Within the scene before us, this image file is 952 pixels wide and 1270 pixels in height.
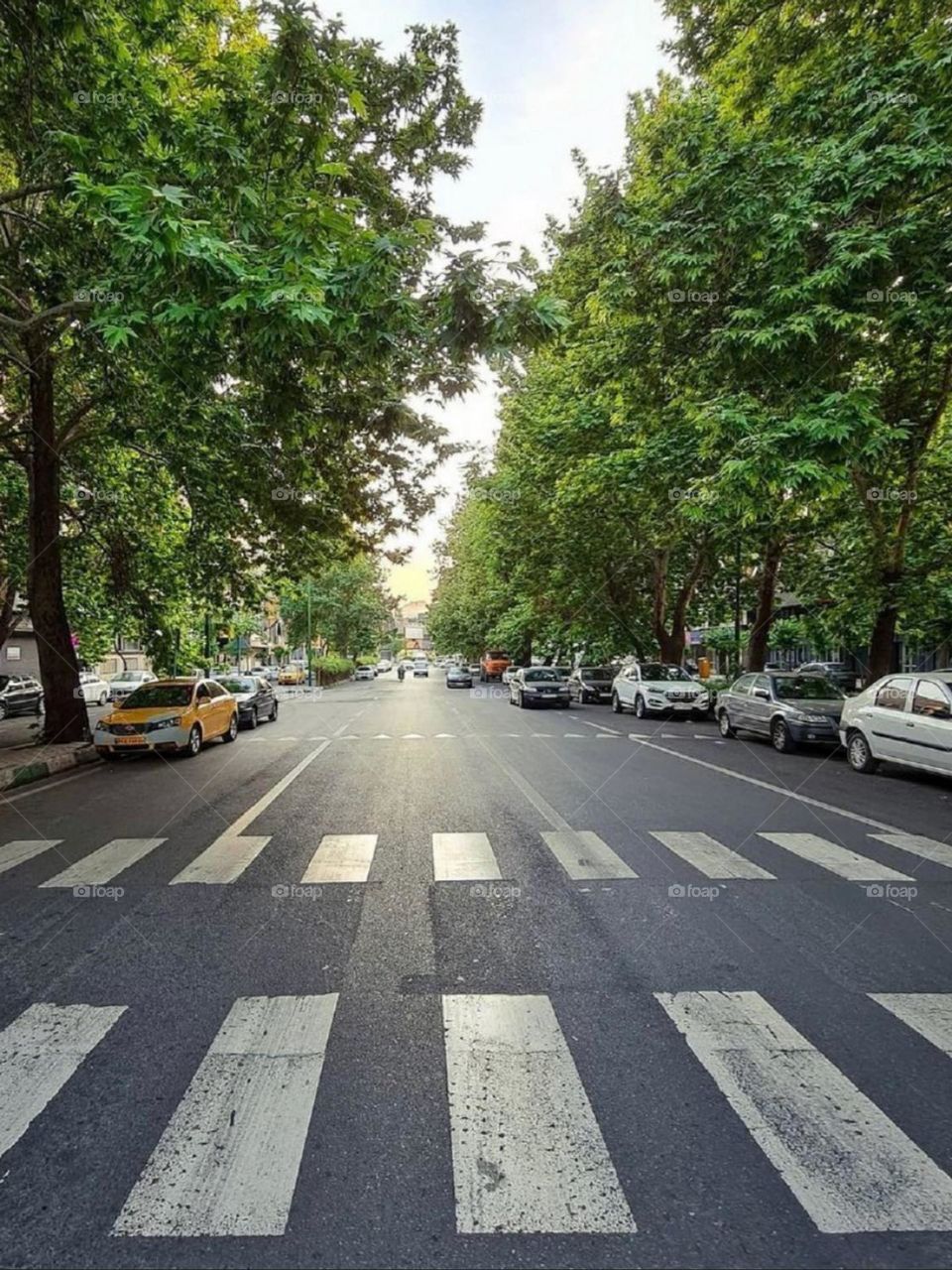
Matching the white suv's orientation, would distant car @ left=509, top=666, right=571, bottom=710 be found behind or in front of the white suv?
behind

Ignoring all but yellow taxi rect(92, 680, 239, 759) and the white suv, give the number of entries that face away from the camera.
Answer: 0

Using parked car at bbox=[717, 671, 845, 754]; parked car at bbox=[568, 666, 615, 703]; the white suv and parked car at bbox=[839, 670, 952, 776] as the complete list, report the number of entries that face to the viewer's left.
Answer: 0

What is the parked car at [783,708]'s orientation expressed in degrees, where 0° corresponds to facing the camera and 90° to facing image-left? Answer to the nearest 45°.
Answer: approximately 315°

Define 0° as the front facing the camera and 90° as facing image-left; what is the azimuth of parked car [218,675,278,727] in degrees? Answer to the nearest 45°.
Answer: approximately 45°

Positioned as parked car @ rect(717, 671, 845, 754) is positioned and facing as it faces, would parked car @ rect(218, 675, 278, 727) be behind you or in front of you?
behind

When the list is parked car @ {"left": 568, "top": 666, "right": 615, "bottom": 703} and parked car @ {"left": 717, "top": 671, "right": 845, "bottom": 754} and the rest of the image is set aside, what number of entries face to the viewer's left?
0

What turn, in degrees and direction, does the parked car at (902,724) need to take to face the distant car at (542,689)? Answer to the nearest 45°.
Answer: approximately 180°

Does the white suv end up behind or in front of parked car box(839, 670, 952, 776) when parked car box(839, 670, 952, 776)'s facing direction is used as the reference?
behind

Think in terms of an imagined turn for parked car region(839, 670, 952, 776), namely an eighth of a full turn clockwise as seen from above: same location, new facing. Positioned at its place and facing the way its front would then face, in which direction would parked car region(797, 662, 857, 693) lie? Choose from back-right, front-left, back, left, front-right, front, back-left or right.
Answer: back

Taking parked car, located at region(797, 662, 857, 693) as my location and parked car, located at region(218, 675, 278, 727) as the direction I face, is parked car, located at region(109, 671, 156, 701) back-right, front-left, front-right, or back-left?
front-right

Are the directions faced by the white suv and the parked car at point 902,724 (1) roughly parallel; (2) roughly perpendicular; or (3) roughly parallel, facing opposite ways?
roughly parallel

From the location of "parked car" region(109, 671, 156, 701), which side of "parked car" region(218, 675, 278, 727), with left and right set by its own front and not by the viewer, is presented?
right

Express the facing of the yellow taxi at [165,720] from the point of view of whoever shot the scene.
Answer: facing the viewer and to the left of the viewer

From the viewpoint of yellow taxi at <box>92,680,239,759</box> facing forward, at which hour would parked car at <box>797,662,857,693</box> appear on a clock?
The parked car is roughly at 7 o'clock from the yellow taxi.

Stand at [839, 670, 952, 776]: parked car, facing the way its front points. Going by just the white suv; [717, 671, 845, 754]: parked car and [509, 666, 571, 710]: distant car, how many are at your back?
3
